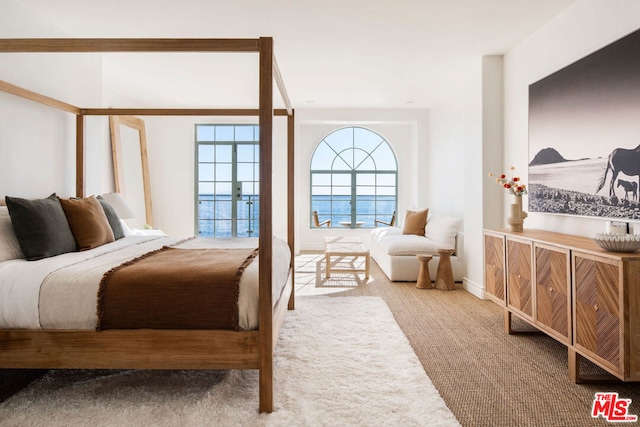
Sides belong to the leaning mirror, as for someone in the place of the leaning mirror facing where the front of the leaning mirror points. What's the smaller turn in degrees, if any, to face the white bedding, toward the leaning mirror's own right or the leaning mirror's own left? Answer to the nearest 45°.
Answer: approximately 45° to the leaning mirror's own right

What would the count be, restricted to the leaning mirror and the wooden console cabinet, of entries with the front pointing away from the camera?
0

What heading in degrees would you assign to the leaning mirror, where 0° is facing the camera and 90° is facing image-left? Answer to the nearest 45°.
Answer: approximately 315°

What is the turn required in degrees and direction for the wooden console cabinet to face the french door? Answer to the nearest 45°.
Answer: approximately 90° to its right

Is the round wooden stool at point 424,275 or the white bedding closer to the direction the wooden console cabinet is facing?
the white bedding

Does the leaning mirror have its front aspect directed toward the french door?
no

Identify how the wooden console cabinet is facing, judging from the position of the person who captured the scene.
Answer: facing the viewer and to the left of the viewer

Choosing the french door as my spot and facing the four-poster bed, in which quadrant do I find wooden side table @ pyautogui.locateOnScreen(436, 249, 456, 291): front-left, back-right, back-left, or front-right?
front-left

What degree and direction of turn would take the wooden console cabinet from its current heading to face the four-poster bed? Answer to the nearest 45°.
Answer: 0° — it already faces it

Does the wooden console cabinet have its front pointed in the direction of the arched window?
no

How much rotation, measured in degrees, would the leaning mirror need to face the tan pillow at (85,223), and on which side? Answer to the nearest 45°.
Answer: approximately 45° to its right

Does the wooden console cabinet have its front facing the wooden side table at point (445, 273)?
no

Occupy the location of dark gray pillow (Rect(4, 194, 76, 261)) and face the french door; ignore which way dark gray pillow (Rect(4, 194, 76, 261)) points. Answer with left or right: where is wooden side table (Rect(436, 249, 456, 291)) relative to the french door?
right
